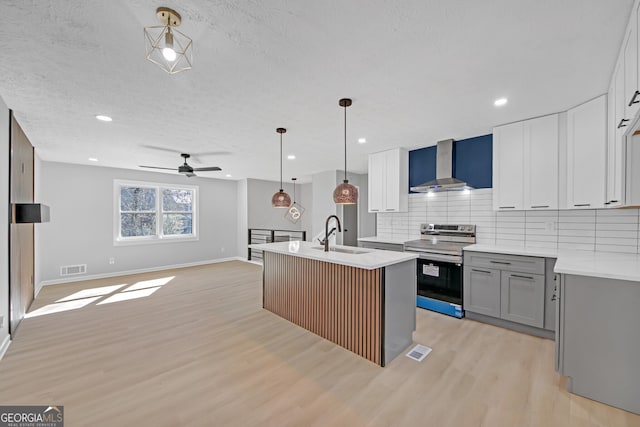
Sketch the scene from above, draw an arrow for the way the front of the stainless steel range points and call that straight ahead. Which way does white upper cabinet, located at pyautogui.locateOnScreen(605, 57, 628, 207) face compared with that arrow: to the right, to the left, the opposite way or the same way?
to the right

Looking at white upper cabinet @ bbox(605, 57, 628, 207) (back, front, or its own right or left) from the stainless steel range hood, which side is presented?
front

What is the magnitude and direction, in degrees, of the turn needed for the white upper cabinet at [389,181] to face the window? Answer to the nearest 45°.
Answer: approximately 45° to its right

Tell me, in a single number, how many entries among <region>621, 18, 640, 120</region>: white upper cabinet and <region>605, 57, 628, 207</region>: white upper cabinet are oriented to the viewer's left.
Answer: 2

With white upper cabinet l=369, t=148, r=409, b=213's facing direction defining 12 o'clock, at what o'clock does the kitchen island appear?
The kitchen island is roughly at 11 o'clock from the white upper cabinet.

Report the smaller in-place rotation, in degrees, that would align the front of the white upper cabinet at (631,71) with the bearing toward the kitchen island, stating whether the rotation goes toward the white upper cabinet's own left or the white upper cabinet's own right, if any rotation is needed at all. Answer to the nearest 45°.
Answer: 0° — it already faces it

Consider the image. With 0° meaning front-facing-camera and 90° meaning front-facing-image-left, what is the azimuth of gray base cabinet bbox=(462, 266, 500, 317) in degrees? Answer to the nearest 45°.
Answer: approximately 45°

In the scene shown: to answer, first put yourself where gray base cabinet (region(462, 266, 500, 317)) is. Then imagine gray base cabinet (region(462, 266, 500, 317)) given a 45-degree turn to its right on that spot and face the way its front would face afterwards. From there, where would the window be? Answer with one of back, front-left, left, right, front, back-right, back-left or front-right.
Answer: front

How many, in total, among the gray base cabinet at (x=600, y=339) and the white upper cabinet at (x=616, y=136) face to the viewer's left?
2

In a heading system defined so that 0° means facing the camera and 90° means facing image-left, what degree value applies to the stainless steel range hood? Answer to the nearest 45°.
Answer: approximately 45°

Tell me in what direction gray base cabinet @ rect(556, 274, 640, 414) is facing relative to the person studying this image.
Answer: facing to the left of the viewer

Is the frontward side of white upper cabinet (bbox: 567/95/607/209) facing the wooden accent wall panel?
yes

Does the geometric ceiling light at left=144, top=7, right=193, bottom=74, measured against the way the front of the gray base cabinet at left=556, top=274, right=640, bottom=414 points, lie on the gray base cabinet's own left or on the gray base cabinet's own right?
on the gray base cabinet's own left
